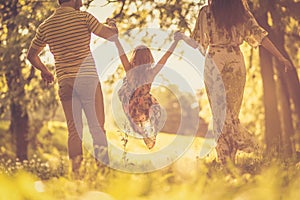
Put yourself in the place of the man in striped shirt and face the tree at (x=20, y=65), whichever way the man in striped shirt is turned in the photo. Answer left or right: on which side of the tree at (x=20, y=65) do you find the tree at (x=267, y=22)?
right

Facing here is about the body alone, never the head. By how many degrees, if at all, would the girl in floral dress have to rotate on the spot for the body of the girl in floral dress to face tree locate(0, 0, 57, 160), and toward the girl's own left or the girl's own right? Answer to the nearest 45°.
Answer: approximately 45° to the girl's own left

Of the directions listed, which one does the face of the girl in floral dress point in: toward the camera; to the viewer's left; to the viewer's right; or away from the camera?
away from the camera

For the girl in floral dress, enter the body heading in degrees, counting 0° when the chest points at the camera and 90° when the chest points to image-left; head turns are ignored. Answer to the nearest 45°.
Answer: approximately 180°

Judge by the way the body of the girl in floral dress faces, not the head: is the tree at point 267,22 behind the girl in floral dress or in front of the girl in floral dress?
in front
